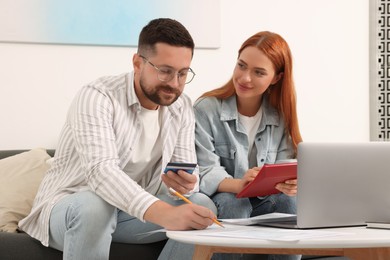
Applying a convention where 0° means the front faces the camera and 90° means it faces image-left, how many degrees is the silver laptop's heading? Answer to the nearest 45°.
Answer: approximately 135°

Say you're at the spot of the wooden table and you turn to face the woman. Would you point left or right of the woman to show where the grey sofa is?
left

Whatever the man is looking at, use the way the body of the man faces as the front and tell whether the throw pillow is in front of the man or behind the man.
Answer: behind

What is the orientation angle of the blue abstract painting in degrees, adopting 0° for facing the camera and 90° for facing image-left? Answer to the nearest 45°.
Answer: approximately 0°

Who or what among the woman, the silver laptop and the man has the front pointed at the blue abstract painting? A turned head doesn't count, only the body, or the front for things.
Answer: the silver laptop

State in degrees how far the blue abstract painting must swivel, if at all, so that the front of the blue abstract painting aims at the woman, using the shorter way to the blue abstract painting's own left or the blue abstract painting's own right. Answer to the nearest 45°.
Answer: approximately 45° to the blue abstract painting's own left

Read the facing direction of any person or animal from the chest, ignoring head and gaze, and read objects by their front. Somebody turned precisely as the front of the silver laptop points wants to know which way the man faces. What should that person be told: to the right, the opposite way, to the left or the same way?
the opposite way

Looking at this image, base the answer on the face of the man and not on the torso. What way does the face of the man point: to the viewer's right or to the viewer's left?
to the viewer's right

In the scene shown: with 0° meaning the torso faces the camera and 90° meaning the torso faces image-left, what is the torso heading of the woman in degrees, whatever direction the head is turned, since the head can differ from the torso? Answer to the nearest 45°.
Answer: approximately 0°
